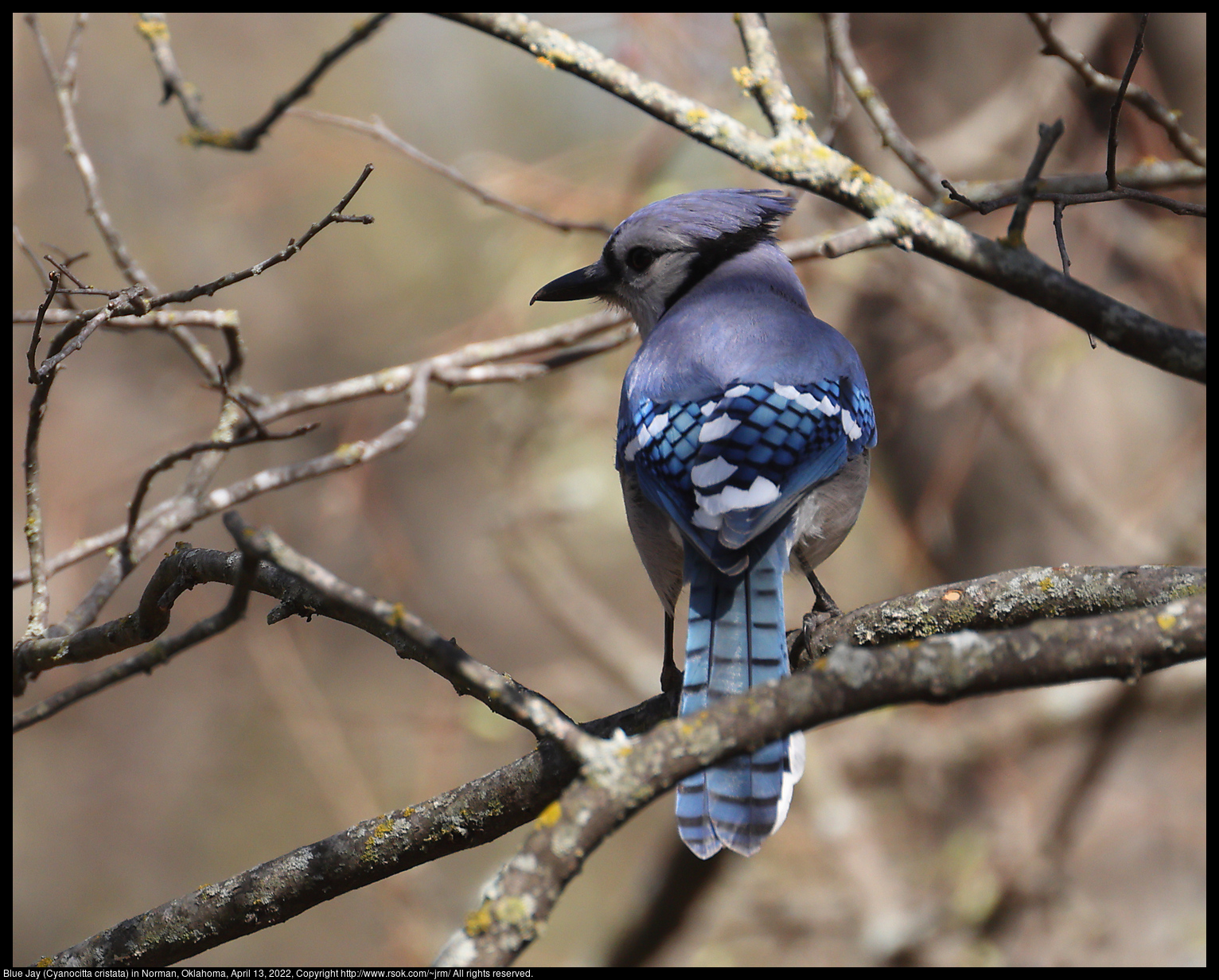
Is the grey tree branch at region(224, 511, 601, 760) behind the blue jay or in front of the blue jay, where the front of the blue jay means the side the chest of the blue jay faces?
behind

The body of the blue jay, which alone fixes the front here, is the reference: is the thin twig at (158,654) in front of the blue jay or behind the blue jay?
behind

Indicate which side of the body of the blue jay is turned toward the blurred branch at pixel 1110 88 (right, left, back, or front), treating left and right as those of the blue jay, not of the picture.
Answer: right

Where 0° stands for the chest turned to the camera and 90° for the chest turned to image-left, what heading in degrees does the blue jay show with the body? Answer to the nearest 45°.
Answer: approximately 180°
